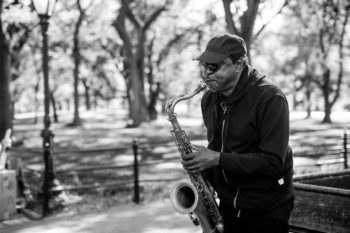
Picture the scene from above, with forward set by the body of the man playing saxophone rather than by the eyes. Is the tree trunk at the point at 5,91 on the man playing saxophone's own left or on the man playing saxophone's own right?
on the man playing saxophone's own right

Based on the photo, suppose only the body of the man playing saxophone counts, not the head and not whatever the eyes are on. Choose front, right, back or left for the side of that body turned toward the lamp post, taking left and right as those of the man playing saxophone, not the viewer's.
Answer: right

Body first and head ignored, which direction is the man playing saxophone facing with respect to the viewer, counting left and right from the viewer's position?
facing the viewer and to the left of the viewer

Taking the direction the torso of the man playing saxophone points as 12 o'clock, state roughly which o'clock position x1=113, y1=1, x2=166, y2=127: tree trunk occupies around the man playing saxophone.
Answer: The tree trunk is roughly at 4 o'clock from the man playing saxophone.
